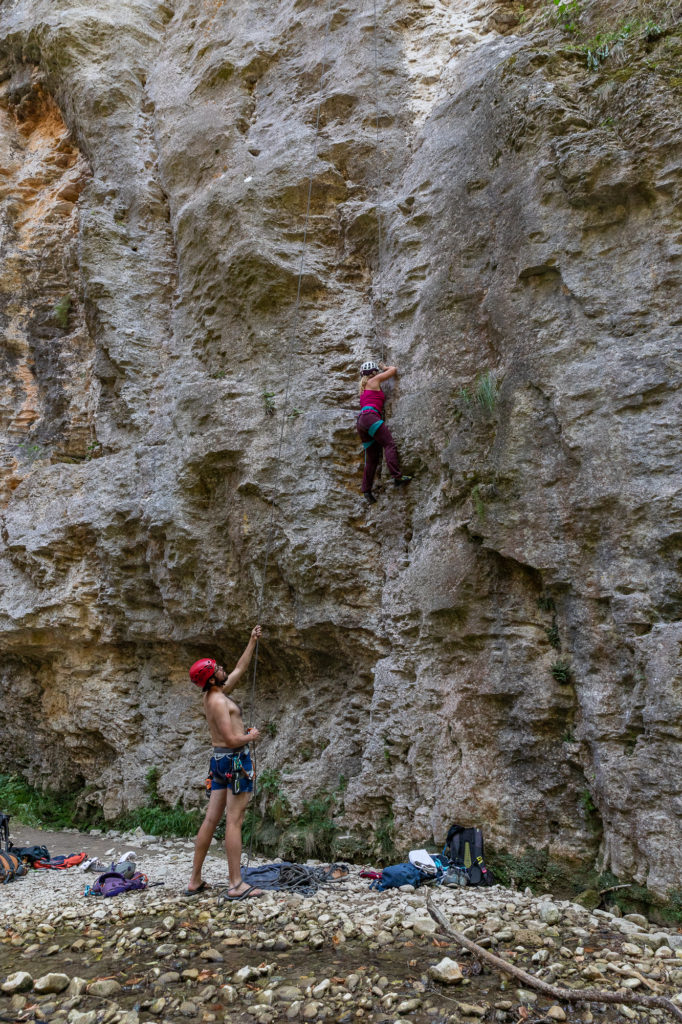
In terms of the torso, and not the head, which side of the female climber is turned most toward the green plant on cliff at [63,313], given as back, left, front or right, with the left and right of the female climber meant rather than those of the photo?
left

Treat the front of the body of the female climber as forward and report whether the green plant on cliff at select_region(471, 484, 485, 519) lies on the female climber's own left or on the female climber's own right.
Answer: on the female climber's own right

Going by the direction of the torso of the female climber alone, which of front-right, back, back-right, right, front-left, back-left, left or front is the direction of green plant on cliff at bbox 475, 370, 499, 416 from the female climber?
right

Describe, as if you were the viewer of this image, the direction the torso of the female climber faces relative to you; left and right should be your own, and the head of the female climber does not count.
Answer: facing away from the viewer and to the right of the viewer

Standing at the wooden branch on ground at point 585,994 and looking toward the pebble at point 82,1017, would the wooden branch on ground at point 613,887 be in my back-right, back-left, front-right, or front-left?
back-right

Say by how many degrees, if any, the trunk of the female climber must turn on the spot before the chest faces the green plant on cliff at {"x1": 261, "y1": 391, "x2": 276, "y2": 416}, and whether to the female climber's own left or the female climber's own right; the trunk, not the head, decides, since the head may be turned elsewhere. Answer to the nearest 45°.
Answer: approximately 90° to the female climber's own left
